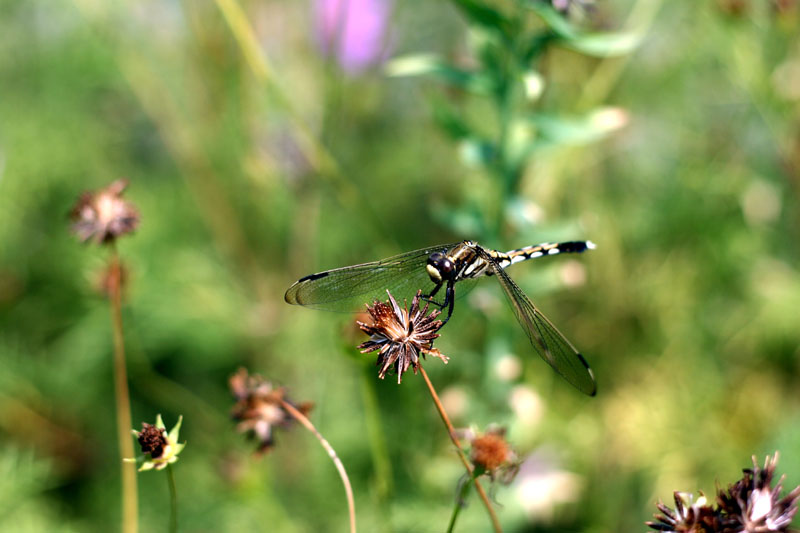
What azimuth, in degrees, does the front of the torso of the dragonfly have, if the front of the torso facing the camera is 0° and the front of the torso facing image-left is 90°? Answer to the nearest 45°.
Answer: approximately 45°
